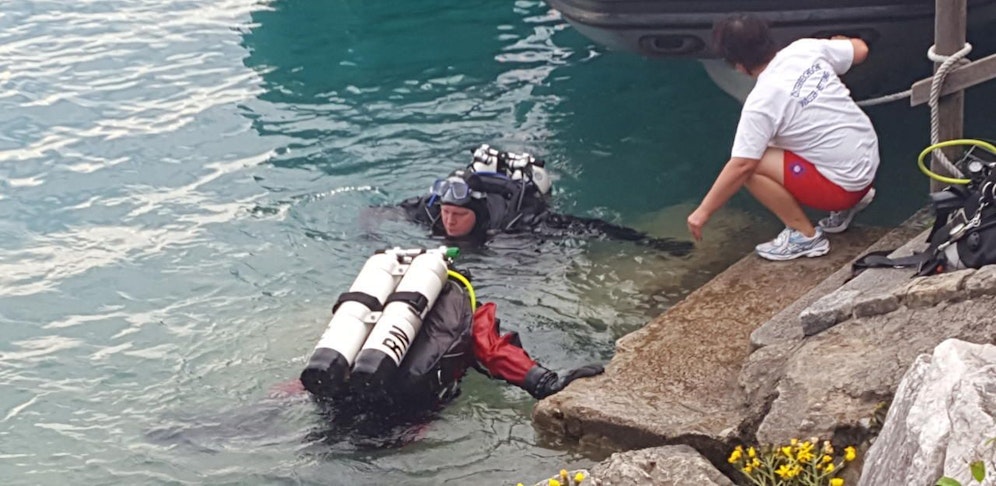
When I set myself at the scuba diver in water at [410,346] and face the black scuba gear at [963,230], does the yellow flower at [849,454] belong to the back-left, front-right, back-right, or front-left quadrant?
front-right

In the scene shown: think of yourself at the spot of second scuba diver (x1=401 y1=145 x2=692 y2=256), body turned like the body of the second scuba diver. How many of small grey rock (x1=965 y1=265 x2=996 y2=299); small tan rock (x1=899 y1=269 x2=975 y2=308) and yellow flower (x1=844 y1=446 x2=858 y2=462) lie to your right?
0

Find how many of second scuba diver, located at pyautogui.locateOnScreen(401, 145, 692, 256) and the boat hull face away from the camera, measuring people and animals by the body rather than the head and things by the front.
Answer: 0

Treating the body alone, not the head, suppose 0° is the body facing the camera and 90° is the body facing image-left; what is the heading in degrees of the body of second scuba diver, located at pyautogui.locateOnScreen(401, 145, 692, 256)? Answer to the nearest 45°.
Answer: approximately 45°

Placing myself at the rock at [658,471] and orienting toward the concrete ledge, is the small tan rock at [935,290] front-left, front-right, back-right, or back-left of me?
front-right

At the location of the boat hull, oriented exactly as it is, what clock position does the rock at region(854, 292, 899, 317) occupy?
The rock is roughly at 9 o'clock from the boat hull.

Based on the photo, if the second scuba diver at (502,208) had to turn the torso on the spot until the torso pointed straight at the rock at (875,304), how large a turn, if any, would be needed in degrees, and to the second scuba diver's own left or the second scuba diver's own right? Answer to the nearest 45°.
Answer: approximately 90° to the second scuba diver's own left

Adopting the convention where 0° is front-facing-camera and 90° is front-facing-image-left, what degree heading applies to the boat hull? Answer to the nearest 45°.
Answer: approximately 90°

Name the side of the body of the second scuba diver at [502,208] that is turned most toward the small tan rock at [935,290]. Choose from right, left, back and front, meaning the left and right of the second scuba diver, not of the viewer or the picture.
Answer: left

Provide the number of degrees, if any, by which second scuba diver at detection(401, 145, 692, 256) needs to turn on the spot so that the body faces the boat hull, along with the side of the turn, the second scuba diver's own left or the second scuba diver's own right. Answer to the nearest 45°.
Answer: approximately 180°

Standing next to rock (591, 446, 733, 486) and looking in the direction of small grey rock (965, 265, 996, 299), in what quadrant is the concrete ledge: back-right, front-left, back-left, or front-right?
front-left

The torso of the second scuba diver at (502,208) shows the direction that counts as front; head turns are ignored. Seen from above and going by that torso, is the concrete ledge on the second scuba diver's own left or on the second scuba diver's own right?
on the second scuba diver's own left

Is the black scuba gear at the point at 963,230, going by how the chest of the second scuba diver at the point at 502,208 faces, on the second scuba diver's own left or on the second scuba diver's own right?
on the second scuba diver's own left

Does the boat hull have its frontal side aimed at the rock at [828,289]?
no
